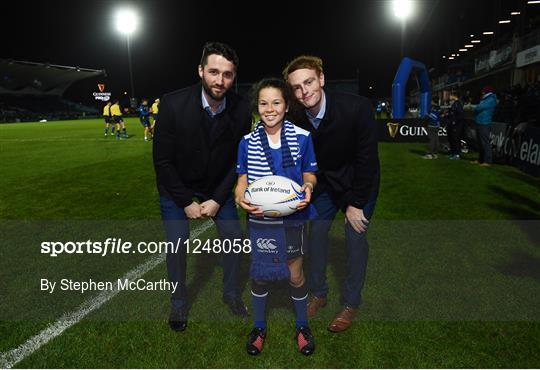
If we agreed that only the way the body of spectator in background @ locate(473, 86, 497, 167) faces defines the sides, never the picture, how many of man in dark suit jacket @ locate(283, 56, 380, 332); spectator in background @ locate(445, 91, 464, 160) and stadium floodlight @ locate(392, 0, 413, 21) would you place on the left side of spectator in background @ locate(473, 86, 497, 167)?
1

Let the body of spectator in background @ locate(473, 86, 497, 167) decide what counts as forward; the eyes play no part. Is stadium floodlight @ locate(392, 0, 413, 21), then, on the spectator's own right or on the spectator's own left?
on the spectator's own right

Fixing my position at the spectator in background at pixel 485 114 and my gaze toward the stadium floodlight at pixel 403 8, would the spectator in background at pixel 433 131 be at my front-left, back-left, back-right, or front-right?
front-left

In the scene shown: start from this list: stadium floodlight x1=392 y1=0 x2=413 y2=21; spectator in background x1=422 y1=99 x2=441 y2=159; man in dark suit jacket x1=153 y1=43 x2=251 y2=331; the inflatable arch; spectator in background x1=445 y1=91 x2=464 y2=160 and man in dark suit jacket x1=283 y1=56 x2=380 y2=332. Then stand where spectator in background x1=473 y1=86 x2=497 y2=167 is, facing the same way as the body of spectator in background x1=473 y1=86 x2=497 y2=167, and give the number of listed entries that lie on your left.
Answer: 2

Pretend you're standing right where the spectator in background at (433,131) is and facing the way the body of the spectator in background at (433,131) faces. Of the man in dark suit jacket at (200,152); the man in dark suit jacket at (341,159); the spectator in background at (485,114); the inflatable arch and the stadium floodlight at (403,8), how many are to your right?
2

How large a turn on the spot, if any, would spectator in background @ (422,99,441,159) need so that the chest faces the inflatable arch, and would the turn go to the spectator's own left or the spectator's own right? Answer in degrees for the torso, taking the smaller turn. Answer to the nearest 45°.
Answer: approximately 90° to the spectator's own right

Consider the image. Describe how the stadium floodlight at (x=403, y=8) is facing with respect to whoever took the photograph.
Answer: facing the viewer

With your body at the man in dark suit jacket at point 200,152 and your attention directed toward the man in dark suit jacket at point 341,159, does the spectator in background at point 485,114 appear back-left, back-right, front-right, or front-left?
front-left

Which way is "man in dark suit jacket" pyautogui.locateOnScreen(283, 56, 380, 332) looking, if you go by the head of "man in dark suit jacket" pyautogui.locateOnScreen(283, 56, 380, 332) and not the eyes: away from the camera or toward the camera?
toward the camera

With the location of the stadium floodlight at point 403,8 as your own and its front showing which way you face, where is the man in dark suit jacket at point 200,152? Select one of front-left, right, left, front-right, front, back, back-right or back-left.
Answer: front

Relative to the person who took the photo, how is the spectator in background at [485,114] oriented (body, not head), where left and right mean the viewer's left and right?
facing to the left of the viewer

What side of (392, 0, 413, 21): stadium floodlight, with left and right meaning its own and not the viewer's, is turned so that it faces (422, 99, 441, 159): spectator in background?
front
